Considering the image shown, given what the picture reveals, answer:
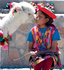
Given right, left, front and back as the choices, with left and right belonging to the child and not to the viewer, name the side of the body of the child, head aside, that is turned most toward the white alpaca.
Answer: right

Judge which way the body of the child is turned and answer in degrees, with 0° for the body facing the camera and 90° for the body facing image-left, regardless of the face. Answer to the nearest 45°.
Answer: approximately 45°
